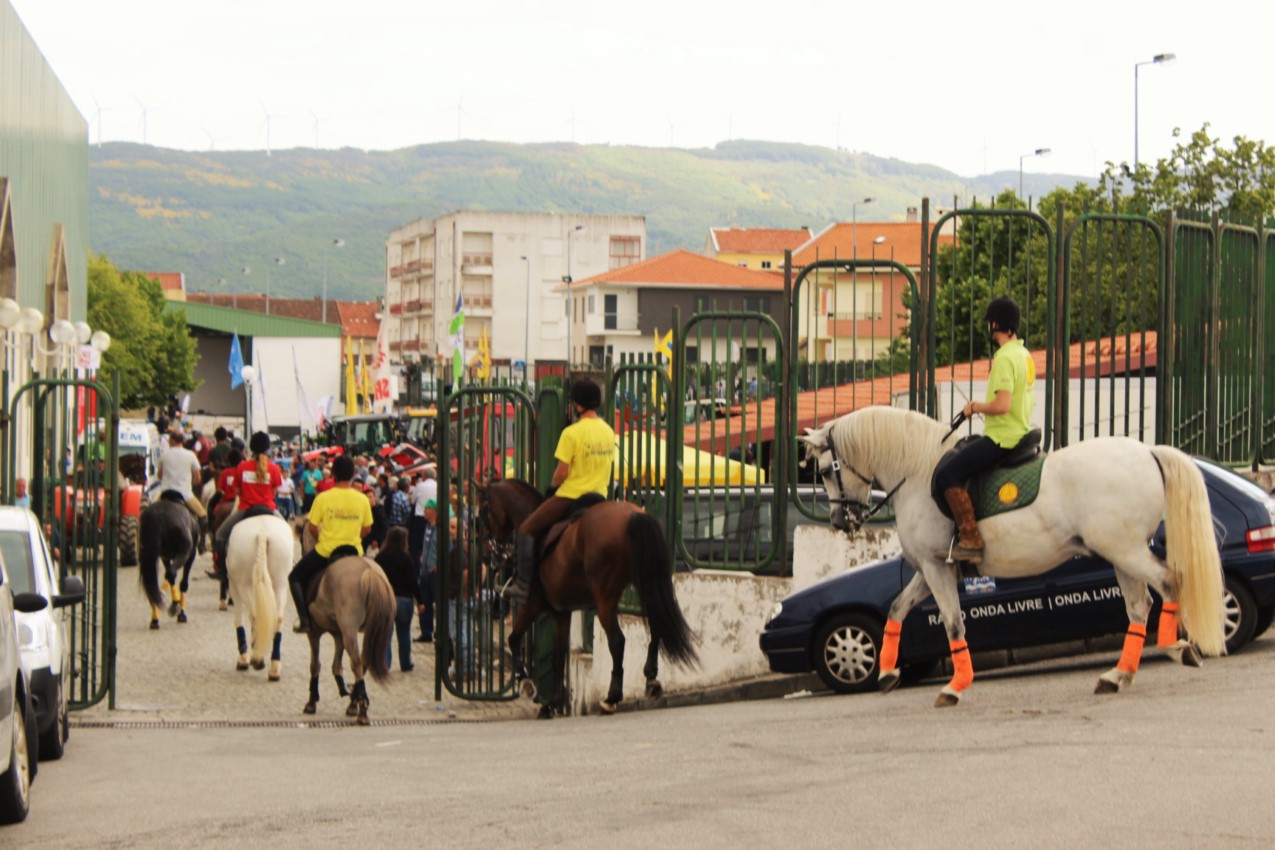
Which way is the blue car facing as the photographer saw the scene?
facing to the left of the viewer

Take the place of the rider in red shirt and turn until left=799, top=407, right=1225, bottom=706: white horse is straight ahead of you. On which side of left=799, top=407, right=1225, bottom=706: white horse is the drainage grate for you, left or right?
right

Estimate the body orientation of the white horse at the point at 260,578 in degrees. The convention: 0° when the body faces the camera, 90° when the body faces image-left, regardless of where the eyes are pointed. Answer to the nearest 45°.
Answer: approximately 180°

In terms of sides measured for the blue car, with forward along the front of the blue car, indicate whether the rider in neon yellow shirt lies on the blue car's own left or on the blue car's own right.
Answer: on the blue car's own left

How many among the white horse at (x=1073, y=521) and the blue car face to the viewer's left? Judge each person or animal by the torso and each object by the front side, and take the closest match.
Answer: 2

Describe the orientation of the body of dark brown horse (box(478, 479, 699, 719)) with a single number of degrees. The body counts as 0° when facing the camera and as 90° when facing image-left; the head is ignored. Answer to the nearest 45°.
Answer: approximately 135°

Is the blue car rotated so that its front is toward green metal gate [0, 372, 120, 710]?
yes

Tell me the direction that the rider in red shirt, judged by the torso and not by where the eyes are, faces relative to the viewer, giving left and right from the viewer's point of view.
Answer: facing away from the viewer

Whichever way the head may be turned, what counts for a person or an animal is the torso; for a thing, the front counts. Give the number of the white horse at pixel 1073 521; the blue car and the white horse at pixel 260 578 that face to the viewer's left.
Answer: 2

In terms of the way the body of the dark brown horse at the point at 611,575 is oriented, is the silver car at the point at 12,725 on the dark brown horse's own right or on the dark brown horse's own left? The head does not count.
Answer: on the dark brown horse's own left

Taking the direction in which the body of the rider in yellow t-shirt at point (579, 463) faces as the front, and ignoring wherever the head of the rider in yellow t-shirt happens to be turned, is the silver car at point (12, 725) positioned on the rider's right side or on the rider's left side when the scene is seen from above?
on the rider's left side

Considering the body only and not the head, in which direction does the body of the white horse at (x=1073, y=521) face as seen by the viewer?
to the viewer's left

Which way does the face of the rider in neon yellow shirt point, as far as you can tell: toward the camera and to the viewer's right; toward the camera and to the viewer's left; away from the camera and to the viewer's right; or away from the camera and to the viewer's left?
away from the camera and to the viewer's left
